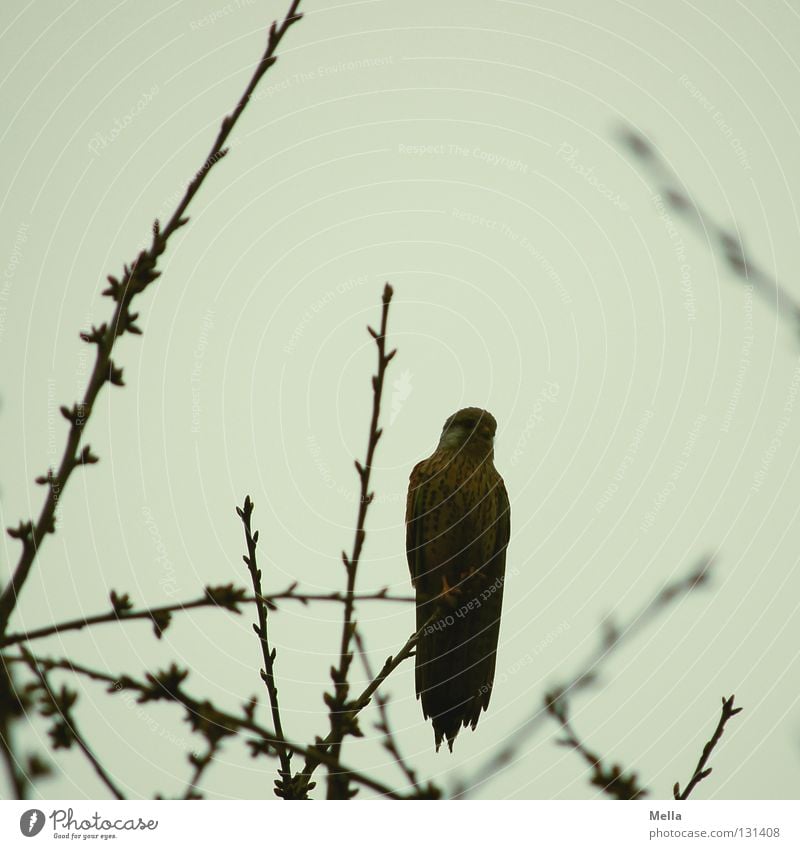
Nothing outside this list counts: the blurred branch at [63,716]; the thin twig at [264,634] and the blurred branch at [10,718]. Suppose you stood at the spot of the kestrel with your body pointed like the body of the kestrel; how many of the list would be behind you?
0

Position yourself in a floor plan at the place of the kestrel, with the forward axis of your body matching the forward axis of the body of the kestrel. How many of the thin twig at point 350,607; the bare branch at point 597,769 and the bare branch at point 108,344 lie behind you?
0
